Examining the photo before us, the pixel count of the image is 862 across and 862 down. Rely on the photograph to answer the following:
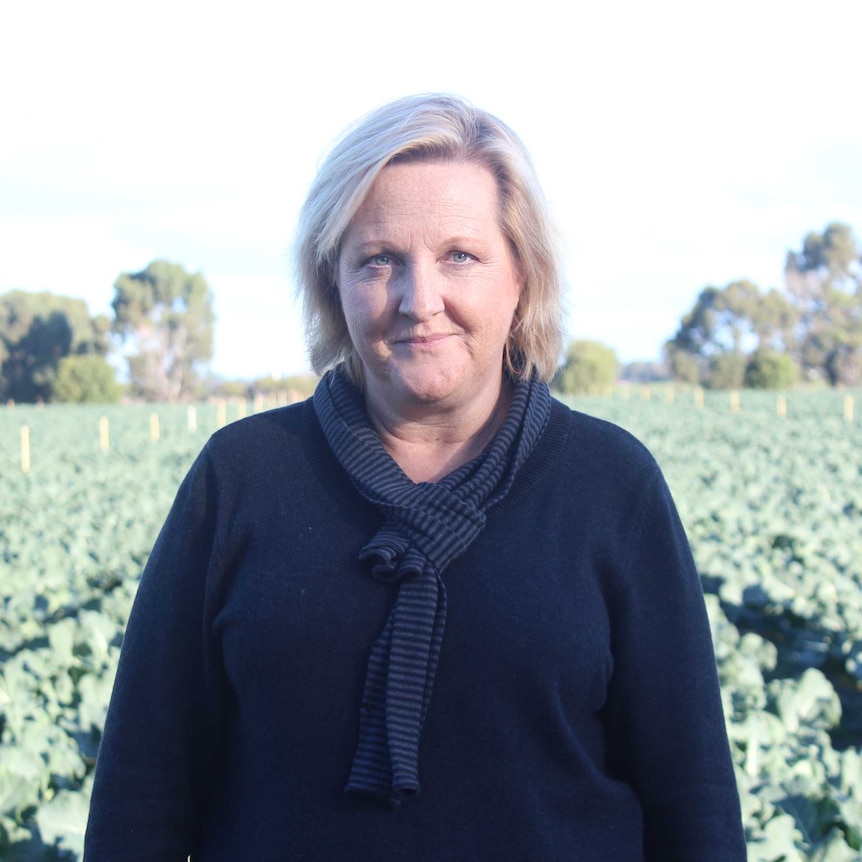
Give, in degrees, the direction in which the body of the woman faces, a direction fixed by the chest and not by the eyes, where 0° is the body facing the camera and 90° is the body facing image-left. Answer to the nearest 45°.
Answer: approximately 0°
